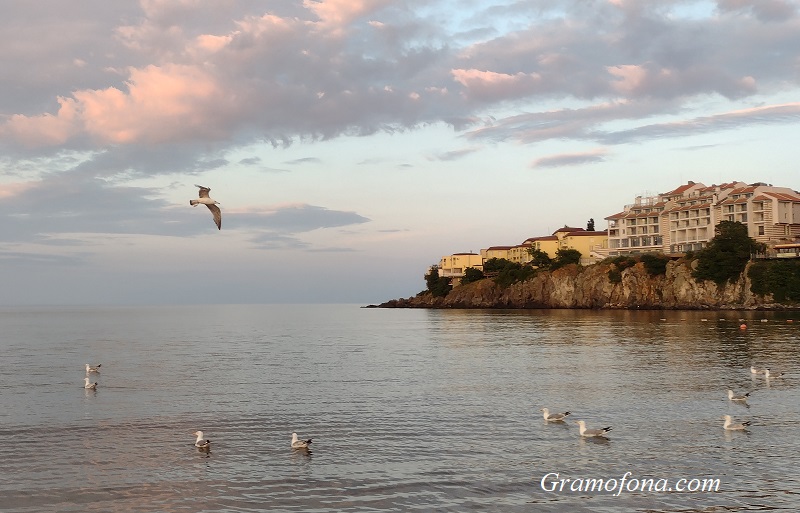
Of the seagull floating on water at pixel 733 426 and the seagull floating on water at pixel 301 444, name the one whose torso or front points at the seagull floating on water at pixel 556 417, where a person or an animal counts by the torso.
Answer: the seagull floating on water at pixel 733 426

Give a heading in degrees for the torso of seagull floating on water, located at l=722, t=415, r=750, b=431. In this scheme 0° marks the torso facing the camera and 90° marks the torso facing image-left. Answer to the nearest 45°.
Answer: approximately 90°

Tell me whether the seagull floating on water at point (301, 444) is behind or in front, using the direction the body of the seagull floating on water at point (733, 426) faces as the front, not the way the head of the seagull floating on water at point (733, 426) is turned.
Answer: in front

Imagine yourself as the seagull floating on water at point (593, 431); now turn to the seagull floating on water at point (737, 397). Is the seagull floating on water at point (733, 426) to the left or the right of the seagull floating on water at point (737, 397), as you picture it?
right

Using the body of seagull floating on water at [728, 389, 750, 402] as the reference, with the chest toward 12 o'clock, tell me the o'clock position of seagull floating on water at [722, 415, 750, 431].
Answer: seagull floating on water at [722, 415, 750, 431] is roughly at 9 o'clock from seagull floating on water at [728, 389, 750, 402].

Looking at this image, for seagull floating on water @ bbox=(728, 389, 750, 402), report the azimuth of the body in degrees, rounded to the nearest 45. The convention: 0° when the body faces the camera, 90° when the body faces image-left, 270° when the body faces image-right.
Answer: approximately 90°
